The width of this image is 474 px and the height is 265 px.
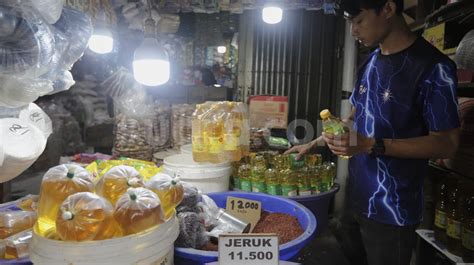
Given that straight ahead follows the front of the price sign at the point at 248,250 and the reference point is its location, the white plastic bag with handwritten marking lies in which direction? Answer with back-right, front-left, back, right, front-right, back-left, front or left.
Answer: right

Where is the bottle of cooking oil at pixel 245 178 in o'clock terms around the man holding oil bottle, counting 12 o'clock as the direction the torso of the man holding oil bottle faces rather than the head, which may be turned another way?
The bottle of cooking oil is roughly at 2 o'clock from the man holding oil bottle.

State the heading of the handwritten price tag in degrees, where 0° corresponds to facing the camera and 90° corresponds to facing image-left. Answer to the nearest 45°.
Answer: approximately 0°

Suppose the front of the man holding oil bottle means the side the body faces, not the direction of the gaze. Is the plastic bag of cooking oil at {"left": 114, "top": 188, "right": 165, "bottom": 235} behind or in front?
in front

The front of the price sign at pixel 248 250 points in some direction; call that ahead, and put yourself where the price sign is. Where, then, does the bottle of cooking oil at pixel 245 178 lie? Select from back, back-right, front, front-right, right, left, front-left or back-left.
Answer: back

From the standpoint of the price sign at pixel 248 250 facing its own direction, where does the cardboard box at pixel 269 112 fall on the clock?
The cardboard box is roughly at 6 o'clock from the price sign.

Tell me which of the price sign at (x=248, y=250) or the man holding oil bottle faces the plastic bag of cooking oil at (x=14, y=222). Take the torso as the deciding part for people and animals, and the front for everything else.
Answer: the man holding oil bottle

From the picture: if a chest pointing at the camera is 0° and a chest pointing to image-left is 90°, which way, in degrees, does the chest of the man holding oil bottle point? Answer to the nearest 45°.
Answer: approximately 45°

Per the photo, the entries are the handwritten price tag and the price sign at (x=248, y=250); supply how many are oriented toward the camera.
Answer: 2
